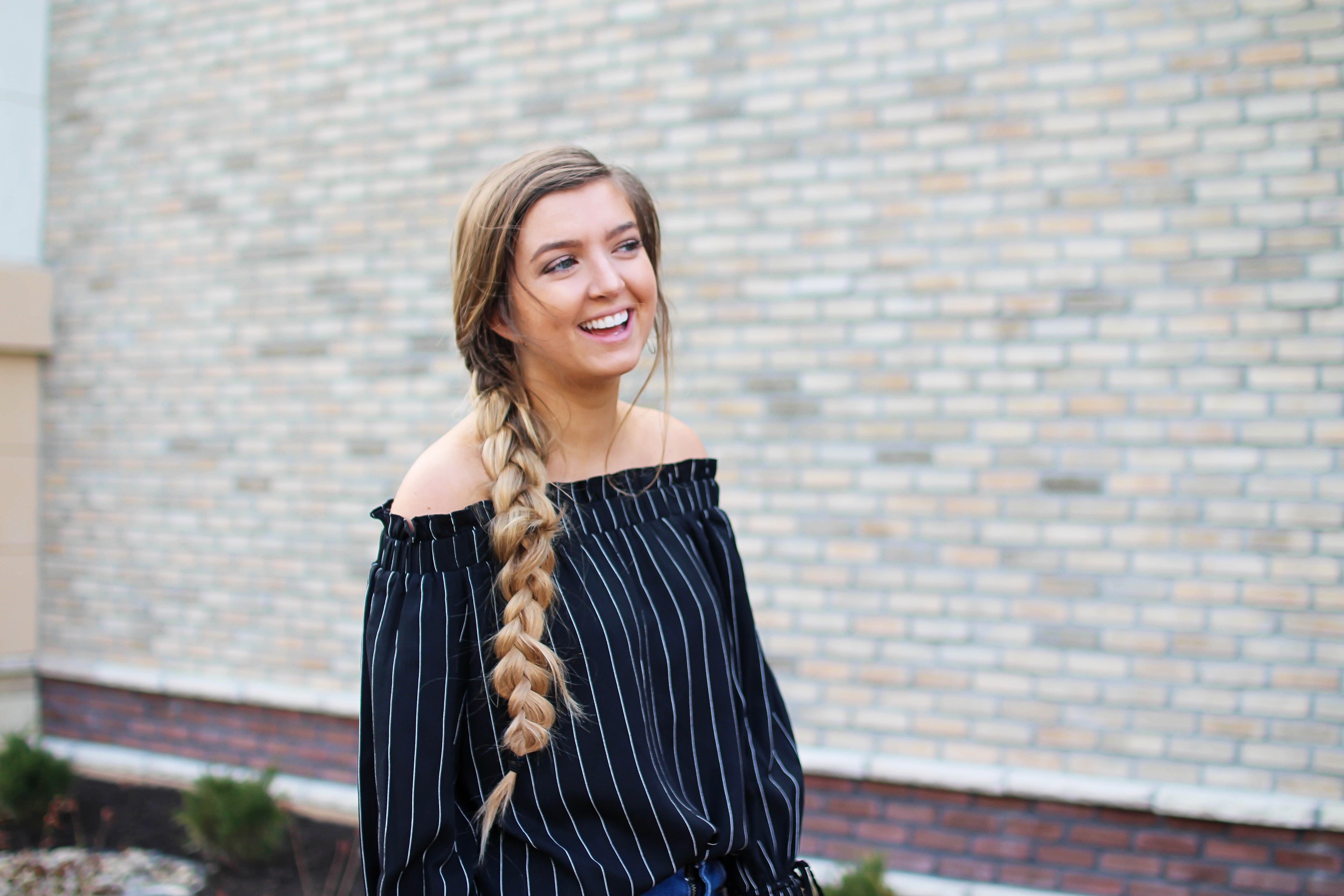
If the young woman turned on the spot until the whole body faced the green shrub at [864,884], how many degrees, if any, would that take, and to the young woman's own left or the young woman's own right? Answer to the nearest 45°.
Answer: approximately 90° to the young woman's own left

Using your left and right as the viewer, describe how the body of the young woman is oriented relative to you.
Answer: facing the viewer and to the right of the viewer

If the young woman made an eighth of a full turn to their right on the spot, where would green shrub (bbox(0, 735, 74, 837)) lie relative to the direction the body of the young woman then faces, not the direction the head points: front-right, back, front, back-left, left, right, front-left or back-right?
back-right

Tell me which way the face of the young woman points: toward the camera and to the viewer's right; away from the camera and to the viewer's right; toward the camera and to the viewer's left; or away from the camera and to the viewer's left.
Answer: toward the camera and to the viewer's right

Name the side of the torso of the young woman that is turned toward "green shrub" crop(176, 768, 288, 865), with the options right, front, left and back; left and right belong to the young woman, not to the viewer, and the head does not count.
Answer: back
